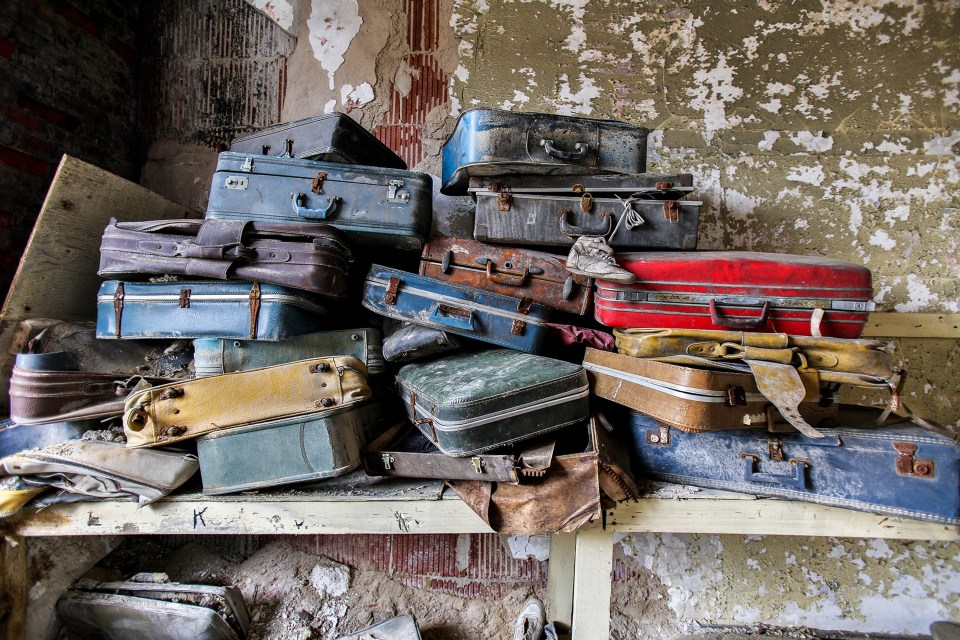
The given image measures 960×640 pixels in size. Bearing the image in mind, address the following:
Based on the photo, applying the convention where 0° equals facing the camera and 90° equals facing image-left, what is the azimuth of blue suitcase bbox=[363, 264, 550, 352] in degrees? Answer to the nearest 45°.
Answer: approximately 0°

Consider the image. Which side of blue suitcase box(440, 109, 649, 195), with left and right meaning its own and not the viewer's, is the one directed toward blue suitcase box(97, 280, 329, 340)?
right

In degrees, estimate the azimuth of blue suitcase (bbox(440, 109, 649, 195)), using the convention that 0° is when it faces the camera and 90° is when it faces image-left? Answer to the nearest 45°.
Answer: approximately 0°

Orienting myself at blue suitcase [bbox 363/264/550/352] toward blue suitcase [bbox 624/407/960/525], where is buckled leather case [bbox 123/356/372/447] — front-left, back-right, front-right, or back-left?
back-right
